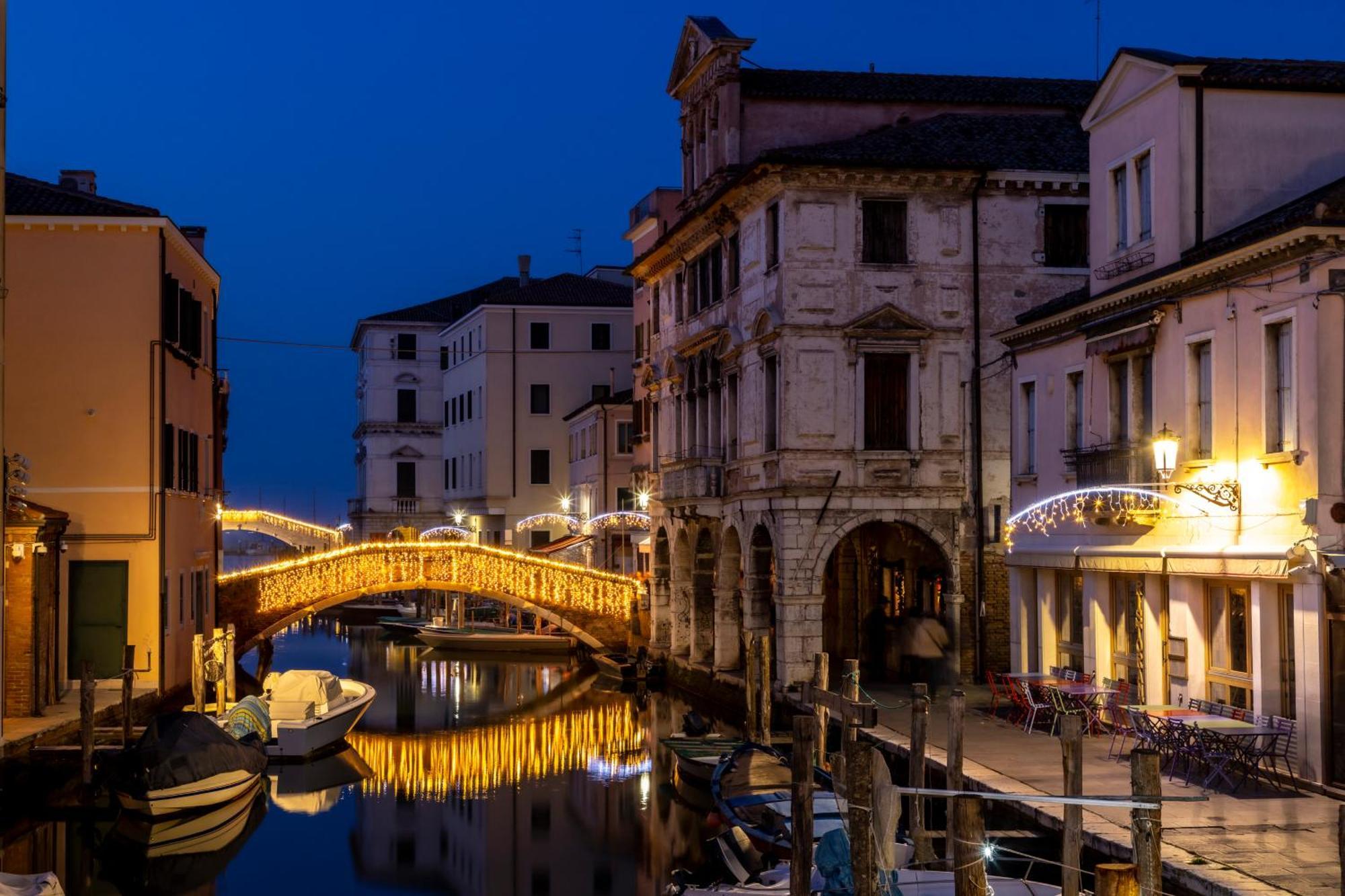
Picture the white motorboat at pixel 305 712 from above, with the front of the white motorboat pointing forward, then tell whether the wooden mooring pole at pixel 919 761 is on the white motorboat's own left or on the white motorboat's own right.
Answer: on the white motorboat's own right

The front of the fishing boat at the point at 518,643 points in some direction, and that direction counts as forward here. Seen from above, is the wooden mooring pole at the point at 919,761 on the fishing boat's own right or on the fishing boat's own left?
on the fishing boat's own left

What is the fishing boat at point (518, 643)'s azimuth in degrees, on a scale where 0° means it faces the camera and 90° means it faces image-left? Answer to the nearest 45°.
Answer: approximately 90°

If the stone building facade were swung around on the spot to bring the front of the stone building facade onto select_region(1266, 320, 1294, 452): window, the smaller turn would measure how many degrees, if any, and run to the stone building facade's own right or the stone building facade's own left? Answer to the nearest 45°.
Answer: approximately 90° to the stone building facade's own left

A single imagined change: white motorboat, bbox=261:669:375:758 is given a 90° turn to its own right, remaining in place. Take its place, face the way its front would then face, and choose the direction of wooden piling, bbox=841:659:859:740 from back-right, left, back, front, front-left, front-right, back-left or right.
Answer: front

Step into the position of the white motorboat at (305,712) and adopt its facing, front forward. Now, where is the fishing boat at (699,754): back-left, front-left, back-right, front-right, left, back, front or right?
right

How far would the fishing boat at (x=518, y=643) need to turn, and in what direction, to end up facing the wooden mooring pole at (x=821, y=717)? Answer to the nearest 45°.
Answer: approximately 90° to its left

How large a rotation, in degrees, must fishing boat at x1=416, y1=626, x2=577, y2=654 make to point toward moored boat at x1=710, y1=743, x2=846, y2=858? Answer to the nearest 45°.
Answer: approximately 90° to its left
